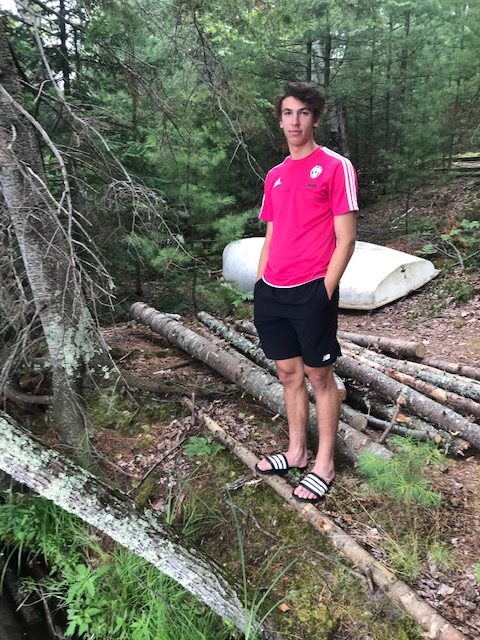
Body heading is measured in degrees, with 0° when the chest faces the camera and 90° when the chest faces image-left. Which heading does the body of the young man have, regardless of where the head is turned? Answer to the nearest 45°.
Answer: approximately 45°

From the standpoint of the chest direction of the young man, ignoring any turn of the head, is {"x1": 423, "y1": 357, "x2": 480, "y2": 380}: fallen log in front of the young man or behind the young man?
behind

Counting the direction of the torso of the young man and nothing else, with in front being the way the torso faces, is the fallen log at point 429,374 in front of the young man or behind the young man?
behind

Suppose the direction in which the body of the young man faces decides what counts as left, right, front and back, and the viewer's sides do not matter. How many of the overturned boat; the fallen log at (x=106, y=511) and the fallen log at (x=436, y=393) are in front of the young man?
1

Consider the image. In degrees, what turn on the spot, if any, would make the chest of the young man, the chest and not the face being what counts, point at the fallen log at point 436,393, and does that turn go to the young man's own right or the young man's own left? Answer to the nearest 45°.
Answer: approximately 180°

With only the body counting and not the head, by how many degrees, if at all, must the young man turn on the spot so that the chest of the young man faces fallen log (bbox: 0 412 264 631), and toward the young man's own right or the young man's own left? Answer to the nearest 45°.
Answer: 0° — they already face it

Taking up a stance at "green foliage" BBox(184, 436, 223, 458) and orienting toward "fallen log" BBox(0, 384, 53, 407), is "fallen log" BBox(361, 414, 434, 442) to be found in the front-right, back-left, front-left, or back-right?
back-right

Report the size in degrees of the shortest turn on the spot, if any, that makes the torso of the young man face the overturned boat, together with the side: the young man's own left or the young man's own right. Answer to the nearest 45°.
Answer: approximately 135° to the young man's own right

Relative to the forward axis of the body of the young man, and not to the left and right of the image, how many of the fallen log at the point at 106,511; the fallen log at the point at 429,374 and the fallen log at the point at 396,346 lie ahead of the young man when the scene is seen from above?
1
